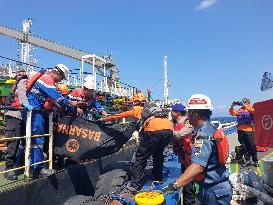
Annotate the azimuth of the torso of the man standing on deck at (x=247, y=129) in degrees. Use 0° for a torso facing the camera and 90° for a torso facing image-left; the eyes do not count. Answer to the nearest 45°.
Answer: approximately 45°

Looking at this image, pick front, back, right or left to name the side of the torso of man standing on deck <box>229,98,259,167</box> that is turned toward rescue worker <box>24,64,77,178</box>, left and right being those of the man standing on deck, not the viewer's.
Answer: front

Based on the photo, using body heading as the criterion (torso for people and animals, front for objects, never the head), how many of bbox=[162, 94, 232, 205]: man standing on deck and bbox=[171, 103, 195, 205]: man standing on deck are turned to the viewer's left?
2

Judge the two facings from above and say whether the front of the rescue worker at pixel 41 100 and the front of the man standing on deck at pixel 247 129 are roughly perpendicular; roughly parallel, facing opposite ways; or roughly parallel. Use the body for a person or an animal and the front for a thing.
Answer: roughly parallel, facing opposite ways

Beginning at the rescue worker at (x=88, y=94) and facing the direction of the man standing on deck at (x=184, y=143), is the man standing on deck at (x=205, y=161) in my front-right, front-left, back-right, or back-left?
front-right

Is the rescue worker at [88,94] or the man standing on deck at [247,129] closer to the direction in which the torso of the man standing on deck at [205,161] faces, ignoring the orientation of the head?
the rescue worker

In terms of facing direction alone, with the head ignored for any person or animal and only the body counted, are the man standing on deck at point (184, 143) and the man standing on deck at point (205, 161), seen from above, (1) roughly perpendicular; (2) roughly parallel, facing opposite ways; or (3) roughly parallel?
roughly parallel

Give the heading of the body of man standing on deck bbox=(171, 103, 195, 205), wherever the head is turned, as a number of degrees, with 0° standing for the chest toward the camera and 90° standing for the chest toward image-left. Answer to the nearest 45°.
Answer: approximately 90°

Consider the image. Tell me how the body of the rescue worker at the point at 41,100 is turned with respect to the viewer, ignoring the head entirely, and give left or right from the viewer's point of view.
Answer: facing to the right of the viewer

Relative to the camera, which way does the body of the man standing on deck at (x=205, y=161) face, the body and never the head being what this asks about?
to the viewer's left

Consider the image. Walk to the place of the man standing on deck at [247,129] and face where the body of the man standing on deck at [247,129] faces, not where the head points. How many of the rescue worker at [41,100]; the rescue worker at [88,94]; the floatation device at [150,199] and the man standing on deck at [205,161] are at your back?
0

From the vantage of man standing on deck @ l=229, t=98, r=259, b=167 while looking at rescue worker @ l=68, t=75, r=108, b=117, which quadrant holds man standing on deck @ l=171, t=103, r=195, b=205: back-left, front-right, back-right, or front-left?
front-left

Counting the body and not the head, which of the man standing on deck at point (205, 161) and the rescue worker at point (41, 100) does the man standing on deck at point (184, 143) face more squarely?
the rescue worker

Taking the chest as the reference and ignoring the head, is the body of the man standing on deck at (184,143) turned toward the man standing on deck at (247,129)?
no

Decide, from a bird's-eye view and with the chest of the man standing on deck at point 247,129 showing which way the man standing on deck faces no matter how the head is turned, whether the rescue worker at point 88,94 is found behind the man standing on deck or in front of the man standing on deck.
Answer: in front

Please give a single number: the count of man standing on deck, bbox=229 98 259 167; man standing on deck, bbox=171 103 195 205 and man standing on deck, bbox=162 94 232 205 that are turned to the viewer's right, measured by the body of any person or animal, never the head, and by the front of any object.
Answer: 0
